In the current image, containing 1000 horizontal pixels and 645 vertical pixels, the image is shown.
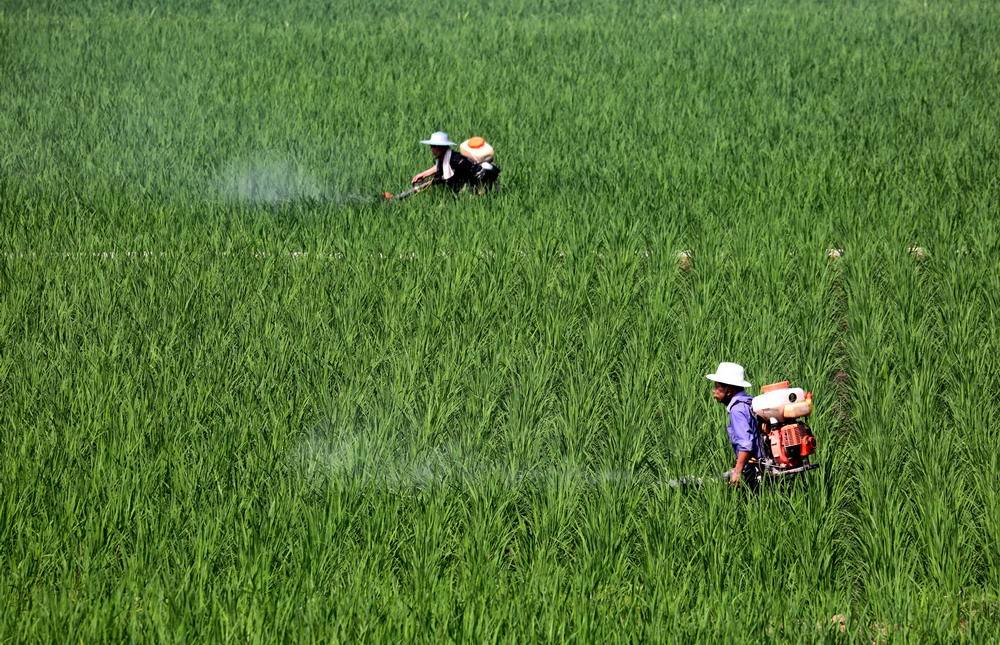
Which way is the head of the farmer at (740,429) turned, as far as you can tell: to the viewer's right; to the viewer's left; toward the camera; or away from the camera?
to the viewer's left

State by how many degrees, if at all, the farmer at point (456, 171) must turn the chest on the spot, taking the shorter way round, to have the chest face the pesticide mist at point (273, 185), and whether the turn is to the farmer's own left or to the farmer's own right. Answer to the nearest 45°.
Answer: approximately 45° to the farmer's own right

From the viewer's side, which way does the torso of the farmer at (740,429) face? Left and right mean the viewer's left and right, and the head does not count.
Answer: facing to the left of the viewer

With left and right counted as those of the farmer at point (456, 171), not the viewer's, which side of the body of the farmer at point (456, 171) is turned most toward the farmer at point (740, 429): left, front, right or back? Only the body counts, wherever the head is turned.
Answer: left

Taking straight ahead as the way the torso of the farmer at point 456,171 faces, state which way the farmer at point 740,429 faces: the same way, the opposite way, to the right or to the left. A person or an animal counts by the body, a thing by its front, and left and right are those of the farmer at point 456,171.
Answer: the same way

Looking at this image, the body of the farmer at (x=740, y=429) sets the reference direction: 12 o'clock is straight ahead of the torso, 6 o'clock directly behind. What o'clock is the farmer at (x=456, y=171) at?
the farmer at (x=456, y=171) is roughly at 2 o'clock from the farmer at (x=740, y=429).

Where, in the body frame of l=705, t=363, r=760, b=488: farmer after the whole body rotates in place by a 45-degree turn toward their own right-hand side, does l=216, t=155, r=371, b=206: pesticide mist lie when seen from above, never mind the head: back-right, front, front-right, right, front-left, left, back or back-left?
front

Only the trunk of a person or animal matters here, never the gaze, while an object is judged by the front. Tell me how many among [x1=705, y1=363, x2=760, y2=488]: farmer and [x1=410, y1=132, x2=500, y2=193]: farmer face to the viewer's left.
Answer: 2

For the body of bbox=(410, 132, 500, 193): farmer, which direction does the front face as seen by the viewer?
to the viewer's left
